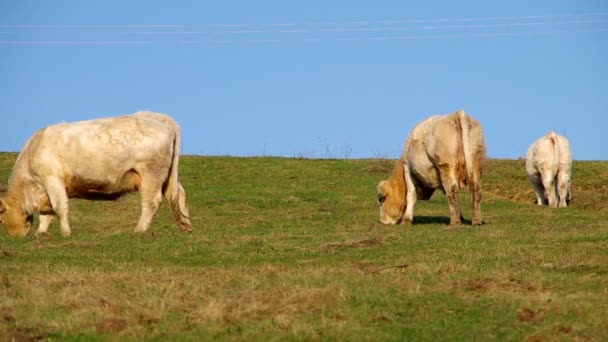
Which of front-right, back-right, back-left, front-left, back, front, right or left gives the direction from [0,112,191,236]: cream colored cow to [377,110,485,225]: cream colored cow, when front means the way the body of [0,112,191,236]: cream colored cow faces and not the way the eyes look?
back

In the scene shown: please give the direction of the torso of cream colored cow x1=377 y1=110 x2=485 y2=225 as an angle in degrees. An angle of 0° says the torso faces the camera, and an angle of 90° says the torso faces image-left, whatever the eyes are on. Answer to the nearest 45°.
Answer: approximately 135°

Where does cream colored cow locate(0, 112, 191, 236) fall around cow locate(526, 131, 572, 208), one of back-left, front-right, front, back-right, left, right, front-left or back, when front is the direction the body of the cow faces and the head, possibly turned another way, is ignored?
back-left

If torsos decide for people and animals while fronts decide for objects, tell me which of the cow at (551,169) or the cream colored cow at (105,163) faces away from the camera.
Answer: the cow

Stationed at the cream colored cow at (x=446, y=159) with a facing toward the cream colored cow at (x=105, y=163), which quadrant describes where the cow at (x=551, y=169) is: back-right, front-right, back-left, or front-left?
back-right

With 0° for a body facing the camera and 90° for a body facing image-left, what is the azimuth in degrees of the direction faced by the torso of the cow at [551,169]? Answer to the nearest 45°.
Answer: approximately 180°

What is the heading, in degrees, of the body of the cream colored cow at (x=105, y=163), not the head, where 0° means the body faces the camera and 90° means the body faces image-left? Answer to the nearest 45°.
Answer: approximately 90°

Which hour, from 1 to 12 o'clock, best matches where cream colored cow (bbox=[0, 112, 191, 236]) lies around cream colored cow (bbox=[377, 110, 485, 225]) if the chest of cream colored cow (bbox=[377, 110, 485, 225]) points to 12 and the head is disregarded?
cream colored cow (bbox=[0, 112, 191, 236]) is roughly at 10 o'clock from cream colored cow (bbox=[377, 110, 485, 225]).

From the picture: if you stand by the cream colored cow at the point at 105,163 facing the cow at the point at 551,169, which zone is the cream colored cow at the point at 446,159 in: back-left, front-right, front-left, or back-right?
front-right

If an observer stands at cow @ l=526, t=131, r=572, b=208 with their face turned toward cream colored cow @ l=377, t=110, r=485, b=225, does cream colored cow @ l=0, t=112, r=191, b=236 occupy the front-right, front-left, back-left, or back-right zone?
front-right

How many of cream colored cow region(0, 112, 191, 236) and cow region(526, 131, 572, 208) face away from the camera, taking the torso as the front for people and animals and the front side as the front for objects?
1
